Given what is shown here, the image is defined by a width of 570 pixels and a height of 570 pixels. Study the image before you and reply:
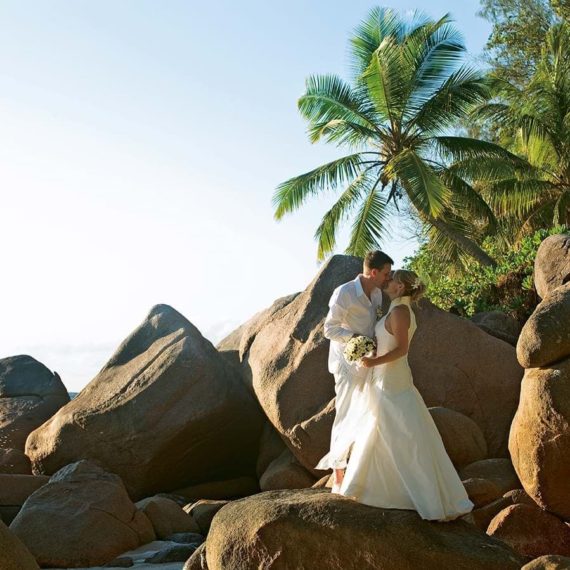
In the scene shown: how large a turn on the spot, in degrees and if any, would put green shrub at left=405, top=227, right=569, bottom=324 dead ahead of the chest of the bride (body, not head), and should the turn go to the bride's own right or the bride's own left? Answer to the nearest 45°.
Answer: approximately 90° to the bride's own right

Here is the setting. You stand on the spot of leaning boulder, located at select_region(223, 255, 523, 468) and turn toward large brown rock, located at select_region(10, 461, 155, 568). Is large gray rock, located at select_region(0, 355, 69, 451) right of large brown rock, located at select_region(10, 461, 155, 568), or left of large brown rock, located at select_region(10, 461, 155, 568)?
right

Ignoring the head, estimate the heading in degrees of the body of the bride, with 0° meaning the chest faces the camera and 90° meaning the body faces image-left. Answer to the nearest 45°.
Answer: approximately 90°

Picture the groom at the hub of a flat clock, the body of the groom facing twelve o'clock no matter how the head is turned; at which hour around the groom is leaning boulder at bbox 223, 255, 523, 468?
The leaning boulder is roughly at 8 o'clock from the groom.

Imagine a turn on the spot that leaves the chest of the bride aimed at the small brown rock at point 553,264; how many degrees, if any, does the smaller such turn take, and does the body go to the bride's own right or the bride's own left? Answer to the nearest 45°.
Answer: approximately 135° to the bride's own right

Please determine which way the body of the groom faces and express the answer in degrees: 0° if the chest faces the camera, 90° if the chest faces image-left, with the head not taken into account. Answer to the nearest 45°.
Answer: approximately 315°

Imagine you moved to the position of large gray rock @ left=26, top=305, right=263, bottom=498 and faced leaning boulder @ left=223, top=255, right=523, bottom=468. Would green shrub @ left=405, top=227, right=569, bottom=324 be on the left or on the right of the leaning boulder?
left

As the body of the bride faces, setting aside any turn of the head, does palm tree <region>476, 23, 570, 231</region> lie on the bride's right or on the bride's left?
on the bride's right

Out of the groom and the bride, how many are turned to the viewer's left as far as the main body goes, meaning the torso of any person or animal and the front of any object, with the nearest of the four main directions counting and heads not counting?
1
